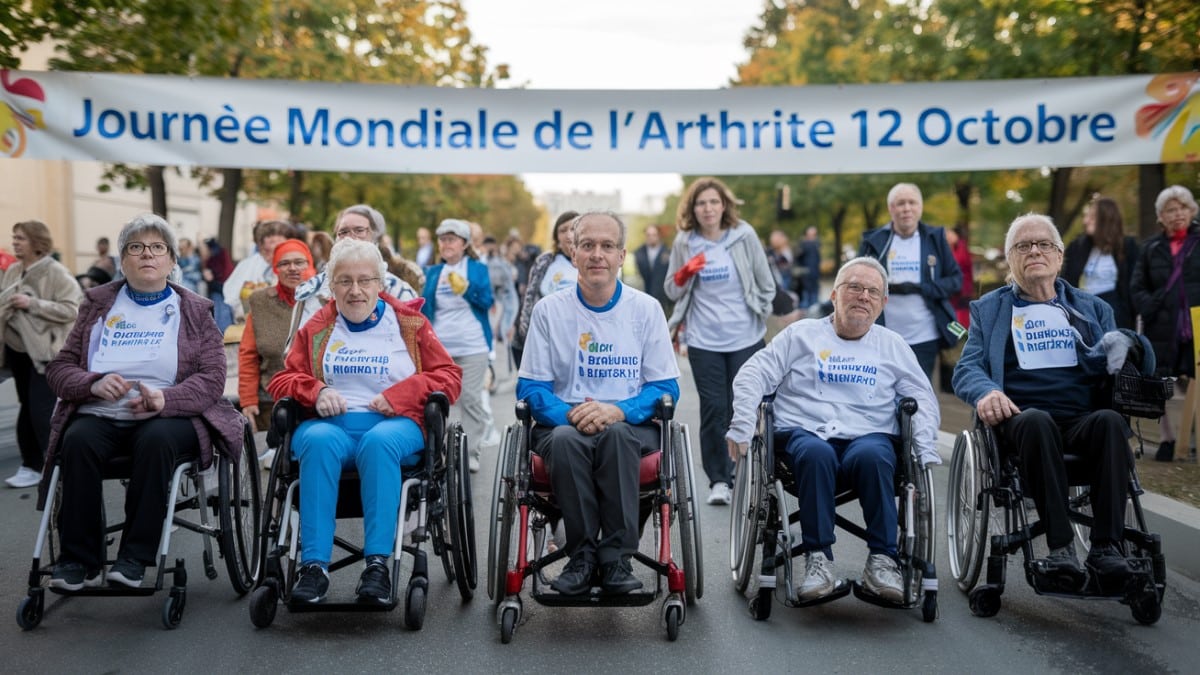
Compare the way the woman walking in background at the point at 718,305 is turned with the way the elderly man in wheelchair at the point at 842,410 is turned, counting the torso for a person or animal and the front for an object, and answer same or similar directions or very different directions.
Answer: same or similar directions

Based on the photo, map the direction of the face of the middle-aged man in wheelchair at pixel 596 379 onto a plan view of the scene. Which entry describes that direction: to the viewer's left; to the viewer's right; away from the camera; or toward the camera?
toward the camera

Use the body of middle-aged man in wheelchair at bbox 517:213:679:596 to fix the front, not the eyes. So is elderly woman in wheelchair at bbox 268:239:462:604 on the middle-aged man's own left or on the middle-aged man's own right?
on the middle-aged man's own right

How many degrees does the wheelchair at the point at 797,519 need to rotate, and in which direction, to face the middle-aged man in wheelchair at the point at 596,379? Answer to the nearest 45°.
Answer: approximately 90° to its right

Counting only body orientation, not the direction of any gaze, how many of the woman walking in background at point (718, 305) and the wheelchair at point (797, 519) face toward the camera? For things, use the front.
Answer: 2

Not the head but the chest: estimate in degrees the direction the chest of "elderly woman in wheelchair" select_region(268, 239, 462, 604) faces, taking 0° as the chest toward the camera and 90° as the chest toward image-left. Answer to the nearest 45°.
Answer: approximately 0°

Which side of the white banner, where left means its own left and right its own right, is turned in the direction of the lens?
front

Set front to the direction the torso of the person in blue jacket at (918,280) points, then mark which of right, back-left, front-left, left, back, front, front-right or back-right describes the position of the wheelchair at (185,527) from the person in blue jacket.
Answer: front-right

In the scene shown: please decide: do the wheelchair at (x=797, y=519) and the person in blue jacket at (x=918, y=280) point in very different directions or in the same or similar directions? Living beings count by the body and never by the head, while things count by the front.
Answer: same or similar directions

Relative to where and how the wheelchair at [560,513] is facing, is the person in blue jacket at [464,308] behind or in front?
behind

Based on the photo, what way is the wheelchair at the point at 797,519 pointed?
toward the camera

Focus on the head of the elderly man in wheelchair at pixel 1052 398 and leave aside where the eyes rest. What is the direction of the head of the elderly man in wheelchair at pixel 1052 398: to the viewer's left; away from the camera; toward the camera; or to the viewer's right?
toward the camera

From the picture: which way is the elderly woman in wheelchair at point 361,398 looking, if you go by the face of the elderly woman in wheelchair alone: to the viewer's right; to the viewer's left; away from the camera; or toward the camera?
toward the camera

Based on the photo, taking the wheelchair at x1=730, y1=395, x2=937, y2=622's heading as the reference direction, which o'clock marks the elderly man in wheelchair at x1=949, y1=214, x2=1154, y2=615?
The elderly man in wheelchair is roughly at 8 o'clock from the wheelchair.

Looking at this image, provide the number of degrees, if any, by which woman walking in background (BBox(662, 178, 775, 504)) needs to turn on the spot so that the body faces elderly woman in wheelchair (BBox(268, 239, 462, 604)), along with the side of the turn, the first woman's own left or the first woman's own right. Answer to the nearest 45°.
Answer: approximately 45° to the first woman's own right

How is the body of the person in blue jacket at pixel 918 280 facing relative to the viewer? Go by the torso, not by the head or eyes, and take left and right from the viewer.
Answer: facing the viewer

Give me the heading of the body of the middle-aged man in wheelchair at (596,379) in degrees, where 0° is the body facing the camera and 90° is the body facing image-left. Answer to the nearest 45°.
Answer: approximately 0°

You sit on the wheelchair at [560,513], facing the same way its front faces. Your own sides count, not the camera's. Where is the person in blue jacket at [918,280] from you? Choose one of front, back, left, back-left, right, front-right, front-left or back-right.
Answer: back-left

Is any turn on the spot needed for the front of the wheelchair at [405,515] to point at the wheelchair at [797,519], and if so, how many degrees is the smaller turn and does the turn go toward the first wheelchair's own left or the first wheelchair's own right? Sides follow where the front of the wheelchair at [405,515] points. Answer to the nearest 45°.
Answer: approximately 90° to the first wheelchair's own left

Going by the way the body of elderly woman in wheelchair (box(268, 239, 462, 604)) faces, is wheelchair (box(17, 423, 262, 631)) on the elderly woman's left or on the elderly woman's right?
on the elderly woman's right

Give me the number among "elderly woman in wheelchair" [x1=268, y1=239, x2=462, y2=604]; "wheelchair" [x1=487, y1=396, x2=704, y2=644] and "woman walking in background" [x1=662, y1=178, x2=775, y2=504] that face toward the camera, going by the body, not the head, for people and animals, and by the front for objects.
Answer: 3
